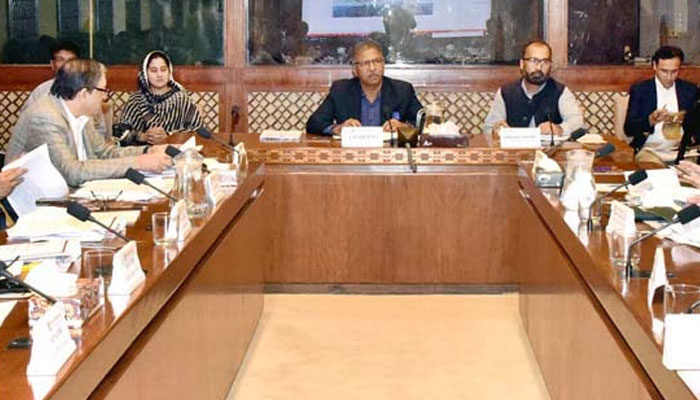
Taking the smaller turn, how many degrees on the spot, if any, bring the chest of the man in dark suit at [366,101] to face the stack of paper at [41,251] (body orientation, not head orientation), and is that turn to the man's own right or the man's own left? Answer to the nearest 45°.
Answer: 0° — they already face it

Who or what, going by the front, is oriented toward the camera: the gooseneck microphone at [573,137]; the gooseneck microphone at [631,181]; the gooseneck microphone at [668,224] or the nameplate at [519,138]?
the nameplate

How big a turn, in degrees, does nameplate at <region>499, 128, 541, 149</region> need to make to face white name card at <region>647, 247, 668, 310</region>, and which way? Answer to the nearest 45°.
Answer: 0° — it already faces it

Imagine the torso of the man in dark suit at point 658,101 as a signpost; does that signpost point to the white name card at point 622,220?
yes

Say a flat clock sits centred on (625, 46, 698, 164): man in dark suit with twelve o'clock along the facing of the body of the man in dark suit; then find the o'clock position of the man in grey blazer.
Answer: The man in grey blazer is roughly at 1 o'clock from the man in dark suit.

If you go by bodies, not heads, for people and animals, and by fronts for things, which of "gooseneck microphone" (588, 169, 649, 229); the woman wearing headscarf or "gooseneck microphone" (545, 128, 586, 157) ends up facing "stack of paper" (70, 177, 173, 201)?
the woman wearing headscarf

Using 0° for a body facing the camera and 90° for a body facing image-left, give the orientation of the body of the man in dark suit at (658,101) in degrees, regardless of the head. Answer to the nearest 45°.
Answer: approximately 0°

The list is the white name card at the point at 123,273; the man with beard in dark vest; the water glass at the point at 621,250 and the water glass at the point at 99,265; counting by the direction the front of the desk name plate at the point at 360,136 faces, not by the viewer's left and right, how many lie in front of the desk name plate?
3

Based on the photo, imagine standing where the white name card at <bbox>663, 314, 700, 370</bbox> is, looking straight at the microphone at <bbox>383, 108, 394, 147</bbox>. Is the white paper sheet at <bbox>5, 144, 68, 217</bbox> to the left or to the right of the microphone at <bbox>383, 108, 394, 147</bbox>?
left

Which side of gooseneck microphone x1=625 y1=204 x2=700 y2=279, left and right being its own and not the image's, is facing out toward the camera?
right
